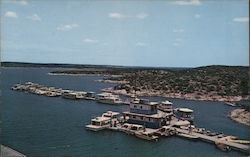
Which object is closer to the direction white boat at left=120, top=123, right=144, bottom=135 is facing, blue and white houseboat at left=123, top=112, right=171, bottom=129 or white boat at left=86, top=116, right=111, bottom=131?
the white boat

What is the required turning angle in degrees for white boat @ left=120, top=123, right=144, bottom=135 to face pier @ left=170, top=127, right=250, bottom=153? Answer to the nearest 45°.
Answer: approximately 135° to its left

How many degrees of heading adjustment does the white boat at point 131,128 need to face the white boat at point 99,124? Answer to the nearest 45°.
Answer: approximately 45° to its right

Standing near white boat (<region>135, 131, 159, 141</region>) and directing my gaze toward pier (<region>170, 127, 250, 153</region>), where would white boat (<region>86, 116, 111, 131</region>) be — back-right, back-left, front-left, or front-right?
back-left

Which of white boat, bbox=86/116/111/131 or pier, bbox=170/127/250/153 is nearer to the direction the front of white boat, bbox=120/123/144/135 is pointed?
the white boat

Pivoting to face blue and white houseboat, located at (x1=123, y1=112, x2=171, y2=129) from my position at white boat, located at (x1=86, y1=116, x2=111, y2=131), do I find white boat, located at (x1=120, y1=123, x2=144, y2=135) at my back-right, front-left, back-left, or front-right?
front-right

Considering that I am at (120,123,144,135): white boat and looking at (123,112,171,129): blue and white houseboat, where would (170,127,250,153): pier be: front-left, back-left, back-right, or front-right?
front-right
